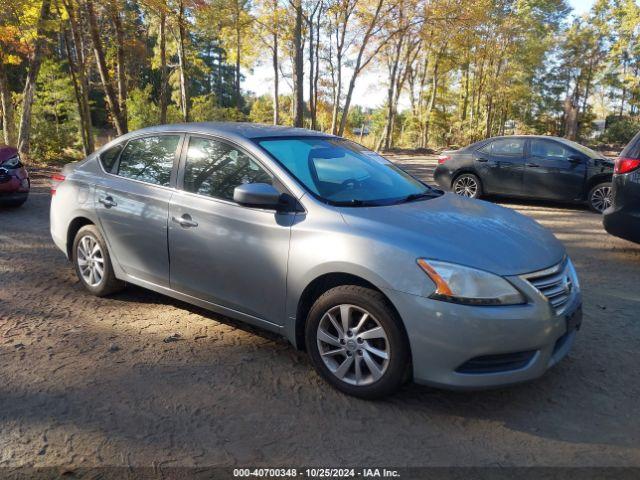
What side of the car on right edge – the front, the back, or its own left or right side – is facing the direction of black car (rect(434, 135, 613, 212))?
left

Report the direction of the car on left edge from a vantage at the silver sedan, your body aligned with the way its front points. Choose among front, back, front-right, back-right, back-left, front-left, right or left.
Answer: back

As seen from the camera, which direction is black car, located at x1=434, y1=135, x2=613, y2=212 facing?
to the viewer's right

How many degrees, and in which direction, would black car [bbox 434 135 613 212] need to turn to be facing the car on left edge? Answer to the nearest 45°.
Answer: approximately 135° to its right

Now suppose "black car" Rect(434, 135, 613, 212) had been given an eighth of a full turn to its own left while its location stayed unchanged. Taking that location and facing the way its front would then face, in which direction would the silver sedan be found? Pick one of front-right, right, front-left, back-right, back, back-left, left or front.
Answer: back-right

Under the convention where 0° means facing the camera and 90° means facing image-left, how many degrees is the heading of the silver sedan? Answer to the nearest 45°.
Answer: approximately 315°
